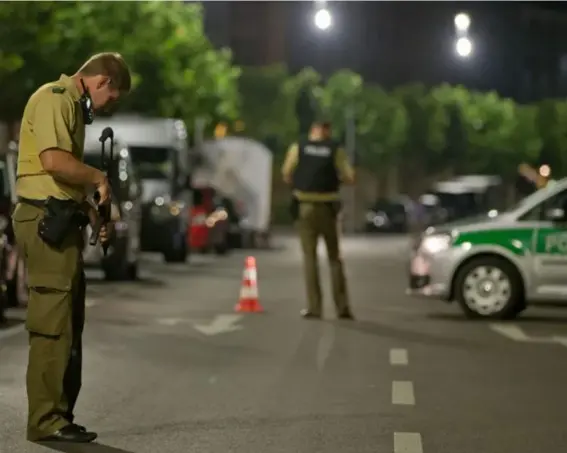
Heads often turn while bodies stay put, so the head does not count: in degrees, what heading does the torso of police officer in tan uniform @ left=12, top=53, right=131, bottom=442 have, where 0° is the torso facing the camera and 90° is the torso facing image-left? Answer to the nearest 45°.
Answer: approximately 270°

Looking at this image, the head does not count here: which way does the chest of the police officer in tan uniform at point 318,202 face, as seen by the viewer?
away from the camera

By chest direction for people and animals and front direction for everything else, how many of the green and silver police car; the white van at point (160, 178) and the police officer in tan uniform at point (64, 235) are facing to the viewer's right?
1

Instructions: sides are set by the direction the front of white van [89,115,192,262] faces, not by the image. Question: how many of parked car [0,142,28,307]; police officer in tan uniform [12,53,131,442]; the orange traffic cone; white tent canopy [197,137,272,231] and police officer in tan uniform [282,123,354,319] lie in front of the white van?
4

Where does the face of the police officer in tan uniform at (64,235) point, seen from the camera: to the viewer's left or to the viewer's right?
to the viewer's right

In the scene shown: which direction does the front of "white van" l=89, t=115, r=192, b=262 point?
toward the camera

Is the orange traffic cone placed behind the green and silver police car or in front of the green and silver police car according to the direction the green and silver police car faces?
in front

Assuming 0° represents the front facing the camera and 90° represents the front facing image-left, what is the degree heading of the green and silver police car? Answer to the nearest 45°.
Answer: approximately 90°

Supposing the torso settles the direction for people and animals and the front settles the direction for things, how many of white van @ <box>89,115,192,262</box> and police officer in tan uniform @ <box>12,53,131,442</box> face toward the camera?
1

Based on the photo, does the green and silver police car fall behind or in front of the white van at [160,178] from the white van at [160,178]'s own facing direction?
in front

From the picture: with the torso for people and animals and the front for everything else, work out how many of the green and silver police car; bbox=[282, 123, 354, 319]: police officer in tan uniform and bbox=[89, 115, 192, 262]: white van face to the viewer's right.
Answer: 0

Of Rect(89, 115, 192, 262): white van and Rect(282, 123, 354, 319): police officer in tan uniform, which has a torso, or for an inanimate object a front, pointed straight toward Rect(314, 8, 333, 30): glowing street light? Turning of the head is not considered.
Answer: the police officer in tan uniform

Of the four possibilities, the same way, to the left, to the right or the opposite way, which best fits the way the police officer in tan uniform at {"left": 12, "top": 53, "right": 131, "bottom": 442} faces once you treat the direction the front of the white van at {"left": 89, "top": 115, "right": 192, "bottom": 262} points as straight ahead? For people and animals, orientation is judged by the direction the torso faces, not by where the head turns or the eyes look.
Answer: to the left
